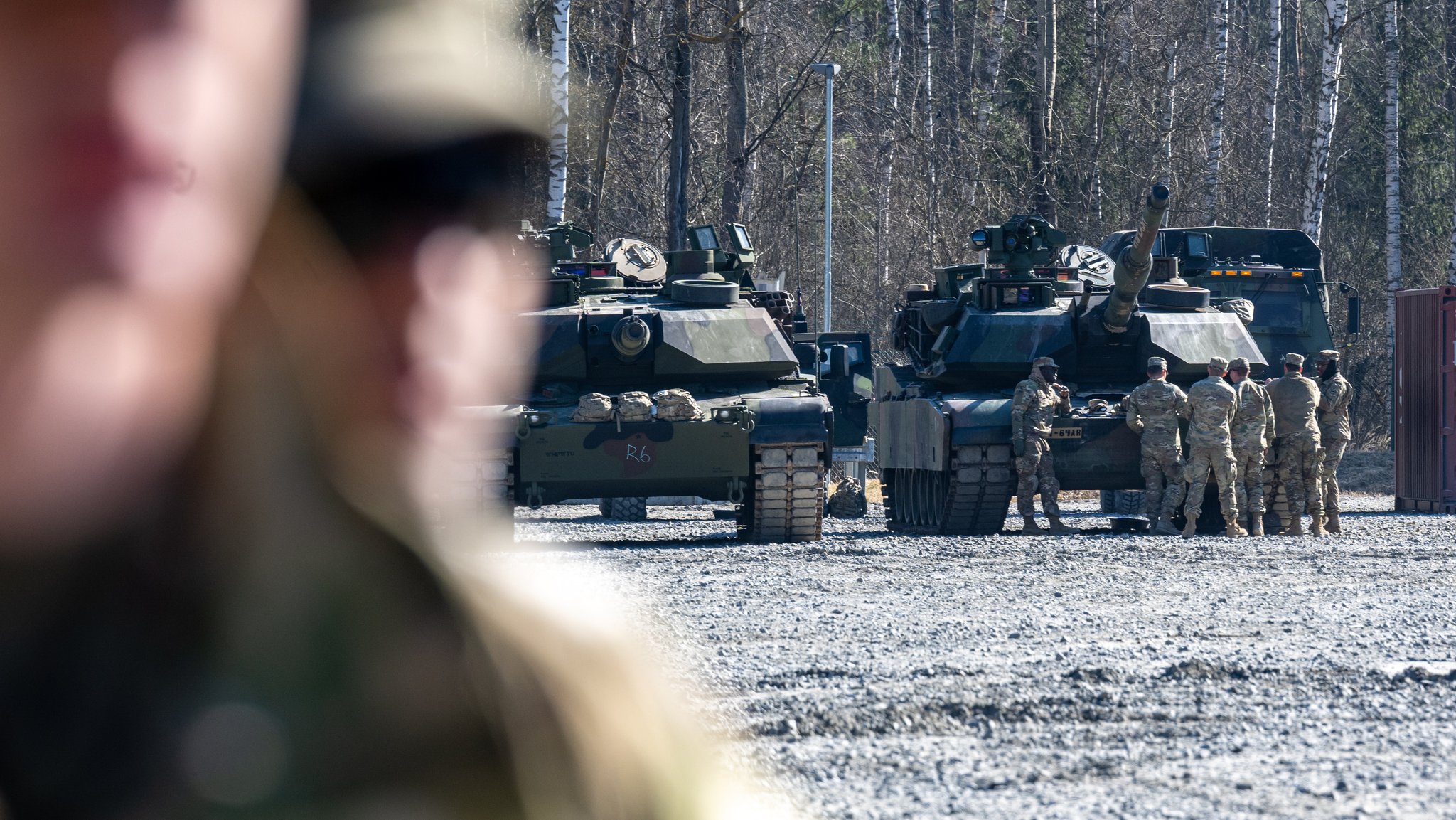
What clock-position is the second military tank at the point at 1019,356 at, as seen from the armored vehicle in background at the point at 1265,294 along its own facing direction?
The second military tank is roughly at 1 o'clock from the armored vehicle in background.

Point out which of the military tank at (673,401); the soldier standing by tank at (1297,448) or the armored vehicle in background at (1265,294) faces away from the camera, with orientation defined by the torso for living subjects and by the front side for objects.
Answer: the soldier standing by tank

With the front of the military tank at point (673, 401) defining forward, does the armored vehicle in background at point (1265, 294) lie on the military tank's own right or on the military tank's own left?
on the military tank's own left

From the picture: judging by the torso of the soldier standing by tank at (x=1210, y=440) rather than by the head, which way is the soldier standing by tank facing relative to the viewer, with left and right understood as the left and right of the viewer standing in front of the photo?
facing away from the viewer

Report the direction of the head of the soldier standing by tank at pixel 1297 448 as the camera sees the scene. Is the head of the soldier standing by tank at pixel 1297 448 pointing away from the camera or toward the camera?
away from the camera

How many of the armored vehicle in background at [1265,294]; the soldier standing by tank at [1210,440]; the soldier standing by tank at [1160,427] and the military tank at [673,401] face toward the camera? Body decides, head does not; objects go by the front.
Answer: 2

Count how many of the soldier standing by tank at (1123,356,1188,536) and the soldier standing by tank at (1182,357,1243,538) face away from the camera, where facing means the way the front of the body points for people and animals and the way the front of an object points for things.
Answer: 2

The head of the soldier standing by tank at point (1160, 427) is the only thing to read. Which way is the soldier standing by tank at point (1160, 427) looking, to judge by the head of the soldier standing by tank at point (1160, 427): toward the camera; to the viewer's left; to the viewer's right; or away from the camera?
away from the camera

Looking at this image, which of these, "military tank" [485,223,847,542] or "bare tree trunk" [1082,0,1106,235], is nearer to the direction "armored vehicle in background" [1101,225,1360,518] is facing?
the military tank

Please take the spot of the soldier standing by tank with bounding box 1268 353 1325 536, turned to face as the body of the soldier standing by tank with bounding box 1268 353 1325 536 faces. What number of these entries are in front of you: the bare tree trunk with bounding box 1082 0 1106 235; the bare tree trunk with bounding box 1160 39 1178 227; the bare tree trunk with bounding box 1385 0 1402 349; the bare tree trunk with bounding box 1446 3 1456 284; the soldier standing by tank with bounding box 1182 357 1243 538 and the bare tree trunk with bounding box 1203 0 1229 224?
5

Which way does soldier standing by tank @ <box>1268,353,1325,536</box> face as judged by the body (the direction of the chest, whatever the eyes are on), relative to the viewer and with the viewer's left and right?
facing away from the viewer

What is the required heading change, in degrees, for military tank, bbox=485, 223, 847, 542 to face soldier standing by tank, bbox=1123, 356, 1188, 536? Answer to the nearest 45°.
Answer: approximately 90° to its left

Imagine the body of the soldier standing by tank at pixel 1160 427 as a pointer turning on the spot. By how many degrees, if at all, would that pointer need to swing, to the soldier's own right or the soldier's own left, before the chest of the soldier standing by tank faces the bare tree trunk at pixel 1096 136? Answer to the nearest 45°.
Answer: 0° — they already face it

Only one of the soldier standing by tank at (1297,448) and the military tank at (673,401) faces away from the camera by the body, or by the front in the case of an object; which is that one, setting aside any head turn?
the soldier standing by tank

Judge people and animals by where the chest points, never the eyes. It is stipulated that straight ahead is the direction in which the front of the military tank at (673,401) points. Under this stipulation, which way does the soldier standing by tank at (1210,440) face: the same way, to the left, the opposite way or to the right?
the opposite way

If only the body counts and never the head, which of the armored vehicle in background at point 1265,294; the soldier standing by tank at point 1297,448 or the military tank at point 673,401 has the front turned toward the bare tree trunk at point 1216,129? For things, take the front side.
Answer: the soldier standing by tank

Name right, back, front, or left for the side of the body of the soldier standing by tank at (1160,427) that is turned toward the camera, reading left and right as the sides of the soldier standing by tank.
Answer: back
